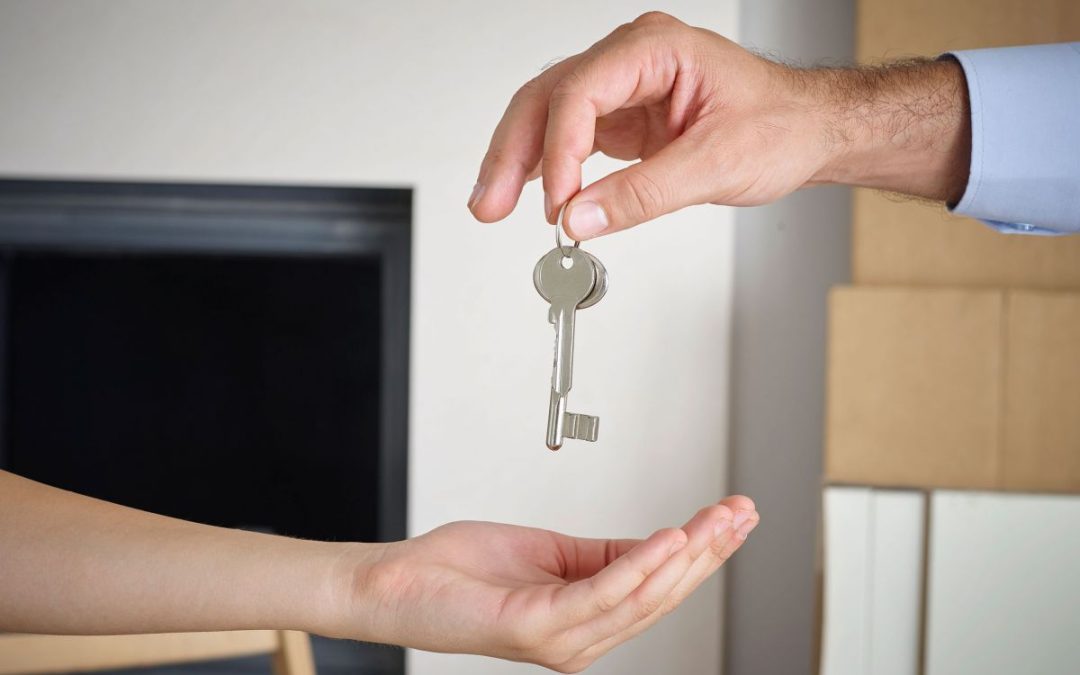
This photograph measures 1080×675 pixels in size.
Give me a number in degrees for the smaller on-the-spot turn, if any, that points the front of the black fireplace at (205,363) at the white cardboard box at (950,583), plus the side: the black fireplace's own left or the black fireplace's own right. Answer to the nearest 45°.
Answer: approximately 45° to the black fireplace's own left

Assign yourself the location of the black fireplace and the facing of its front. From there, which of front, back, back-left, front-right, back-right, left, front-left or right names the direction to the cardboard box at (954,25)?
front-left

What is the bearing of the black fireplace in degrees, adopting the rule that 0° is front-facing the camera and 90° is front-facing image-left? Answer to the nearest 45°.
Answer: approximately 0°
